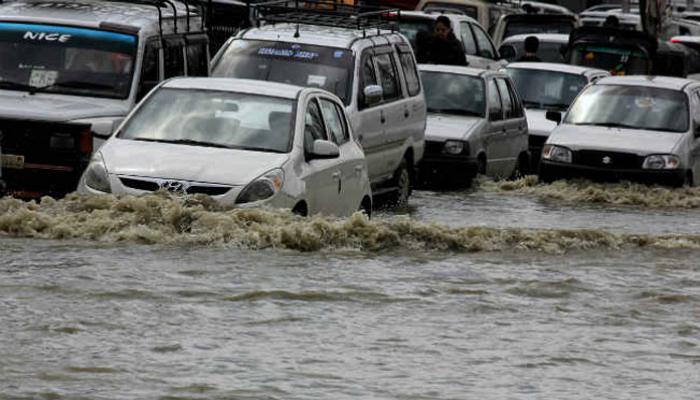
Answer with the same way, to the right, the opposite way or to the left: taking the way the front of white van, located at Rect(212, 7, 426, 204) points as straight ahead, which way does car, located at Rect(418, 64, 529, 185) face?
the same way

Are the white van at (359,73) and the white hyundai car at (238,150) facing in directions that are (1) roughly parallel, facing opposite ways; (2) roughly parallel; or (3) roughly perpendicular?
roughly parallel

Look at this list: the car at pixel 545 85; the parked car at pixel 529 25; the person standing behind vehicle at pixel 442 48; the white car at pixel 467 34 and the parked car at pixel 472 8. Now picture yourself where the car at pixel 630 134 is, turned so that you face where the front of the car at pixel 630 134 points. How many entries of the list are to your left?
0

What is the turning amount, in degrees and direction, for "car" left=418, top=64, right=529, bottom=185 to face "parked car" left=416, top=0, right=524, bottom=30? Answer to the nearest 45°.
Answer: approximately 135° to its right

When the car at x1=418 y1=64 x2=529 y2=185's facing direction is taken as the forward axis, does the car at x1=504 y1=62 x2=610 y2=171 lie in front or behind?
behind

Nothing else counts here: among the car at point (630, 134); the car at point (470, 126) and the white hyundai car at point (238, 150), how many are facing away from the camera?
0

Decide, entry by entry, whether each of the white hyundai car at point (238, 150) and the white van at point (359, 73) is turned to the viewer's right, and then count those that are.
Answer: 0

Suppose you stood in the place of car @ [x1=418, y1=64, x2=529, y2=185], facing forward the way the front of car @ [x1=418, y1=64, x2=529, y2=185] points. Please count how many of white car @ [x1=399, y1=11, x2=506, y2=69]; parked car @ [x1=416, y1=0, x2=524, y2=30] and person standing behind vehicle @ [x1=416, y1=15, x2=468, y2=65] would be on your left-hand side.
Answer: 0

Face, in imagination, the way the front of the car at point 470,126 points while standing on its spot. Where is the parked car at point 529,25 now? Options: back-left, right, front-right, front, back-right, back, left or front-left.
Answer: back-right

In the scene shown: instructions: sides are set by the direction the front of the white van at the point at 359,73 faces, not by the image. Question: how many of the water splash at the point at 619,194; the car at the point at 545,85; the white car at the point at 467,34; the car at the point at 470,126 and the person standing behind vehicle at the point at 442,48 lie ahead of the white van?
0

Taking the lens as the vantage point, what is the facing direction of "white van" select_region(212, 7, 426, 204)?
facing the viewer and to the left of the viewer

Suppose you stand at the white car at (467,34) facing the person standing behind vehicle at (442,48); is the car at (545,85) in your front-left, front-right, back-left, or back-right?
front-left

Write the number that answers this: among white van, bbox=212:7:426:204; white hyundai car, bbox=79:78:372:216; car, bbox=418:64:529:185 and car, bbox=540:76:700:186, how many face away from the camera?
0

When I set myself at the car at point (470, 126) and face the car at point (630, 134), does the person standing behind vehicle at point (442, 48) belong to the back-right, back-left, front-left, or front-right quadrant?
back-left

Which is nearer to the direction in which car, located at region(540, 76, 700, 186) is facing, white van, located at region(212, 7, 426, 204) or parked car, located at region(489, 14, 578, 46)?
the white van

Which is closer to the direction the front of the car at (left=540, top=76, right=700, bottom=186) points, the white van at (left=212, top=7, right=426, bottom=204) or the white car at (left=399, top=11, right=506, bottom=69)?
the white van

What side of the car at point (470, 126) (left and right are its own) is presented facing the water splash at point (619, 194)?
left

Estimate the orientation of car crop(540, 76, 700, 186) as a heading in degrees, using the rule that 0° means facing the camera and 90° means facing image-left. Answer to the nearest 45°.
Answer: approximately 45°

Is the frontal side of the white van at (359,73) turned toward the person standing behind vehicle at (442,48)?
no

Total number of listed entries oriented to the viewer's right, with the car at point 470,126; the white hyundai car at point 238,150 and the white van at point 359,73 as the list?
0

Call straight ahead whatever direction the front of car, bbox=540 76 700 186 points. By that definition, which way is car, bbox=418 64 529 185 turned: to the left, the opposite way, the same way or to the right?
the same way
